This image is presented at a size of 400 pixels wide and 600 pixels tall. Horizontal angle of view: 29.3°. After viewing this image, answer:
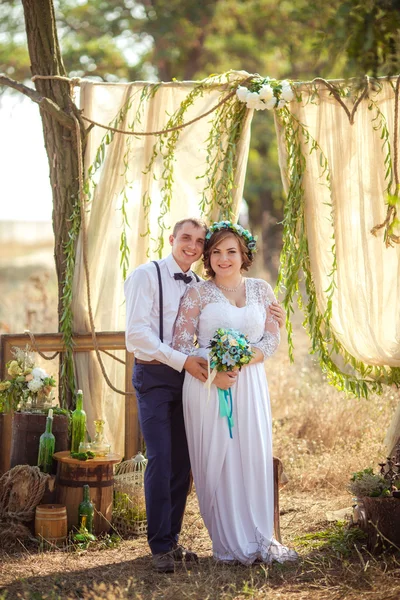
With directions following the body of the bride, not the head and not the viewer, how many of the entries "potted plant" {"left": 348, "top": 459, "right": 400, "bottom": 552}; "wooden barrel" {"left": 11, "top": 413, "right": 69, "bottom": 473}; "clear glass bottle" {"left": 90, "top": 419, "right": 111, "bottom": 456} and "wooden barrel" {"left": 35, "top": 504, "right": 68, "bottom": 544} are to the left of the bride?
1

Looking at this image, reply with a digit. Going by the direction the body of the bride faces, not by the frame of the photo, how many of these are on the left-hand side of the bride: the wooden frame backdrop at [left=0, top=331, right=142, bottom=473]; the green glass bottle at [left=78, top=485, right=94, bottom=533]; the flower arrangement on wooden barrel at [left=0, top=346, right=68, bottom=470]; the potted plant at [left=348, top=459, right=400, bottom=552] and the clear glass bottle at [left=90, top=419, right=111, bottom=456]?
1

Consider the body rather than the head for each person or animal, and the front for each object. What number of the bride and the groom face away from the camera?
0

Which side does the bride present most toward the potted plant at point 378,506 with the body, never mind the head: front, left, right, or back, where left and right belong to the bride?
left

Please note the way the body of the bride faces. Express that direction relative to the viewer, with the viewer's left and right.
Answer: facing the viewer

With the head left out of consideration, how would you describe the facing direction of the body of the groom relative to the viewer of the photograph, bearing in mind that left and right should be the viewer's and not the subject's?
facing the viewer and to the right of the viewer

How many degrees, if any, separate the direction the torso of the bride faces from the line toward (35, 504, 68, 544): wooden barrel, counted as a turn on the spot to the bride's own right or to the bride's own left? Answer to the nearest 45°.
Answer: approximately 90° to the bride's own right
